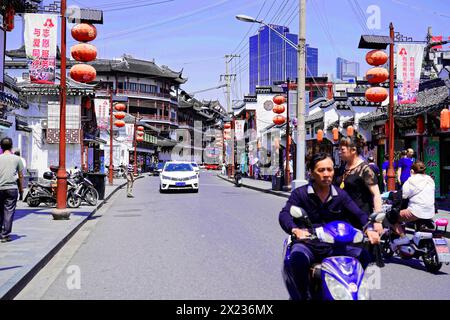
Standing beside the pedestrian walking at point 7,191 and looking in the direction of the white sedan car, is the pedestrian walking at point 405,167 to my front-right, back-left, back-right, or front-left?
front-right

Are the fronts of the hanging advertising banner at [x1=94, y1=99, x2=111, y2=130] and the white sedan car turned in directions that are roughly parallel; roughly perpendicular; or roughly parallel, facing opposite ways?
roughly parallel

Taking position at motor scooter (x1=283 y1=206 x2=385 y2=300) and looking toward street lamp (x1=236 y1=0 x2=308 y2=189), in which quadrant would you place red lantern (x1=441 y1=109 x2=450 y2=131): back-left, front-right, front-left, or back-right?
front-right

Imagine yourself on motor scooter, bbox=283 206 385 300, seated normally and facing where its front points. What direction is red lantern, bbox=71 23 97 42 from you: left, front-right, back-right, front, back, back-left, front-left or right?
back

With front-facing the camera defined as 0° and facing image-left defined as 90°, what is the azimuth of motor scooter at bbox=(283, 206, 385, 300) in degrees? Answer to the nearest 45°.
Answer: approximately 315°

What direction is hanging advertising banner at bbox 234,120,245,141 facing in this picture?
toward the camera

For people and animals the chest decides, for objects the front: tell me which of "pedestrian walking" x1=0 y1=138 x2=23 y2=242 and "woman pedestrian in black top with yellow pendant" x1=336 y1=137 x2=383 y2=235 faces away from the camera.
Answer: the pedestrian walking

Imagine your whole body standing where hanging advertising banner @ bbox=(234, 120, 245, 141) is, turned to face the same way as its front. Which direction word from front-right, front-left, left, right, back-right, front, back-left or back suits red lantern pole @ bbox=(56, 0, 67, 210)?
front

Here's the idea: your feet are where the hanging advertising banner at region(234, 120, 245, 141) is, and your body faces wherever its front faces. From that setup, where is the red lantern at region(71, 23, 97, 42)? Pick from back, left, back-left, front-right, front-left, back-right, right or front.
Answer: front

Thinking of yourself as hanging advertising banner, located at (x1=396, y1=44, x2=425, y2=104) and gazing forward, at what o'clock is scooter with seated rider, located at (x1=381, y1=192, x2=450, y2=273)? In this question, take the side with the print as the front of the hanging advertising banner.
The scooter with seated rider is roughly at 12 o'clock from the hanging advertising banner.

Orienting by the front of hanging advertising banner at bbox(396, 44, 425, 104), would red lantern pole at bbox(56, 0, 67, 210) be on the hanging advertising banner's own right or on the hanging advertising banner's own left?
on the hanging advertising banner's own right

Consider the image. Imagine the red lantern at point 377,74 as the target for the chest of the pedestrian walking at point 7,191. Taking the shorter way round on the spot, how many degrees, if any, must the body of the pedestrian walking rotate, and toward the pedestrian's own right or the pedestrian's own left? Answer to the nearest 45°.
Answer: approximately 90° to the pedestrian's own right

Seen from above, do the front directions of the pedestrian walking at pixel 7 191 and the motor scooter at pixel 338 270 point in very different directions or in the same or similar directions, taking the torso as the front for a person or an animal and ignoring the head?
very different directions

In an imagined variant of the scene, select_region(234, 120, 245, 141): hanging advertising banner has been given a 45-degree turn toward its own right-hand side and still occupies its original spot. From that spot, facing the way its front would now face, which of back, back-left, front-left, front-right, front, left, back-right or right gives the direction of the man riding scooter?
front-left

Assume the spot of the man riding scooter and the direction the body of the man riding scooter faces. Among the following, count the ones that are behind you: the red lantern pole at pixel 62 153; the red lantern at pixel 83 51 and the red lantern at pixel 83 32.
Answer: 3

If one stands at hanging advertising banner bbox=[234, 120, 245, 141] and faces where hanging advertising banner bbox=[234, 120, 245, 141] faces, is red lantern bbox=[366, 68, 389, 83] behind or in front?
in front

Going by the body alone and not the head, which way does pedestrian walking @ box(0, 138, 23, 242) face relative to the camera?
away from the camera

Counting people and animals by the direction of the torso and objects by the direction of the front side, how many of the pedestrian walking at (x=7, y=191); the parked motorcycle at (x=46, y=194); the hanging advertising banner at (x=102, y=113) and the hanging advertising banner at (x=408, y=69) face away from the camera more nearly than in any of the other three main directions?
1
